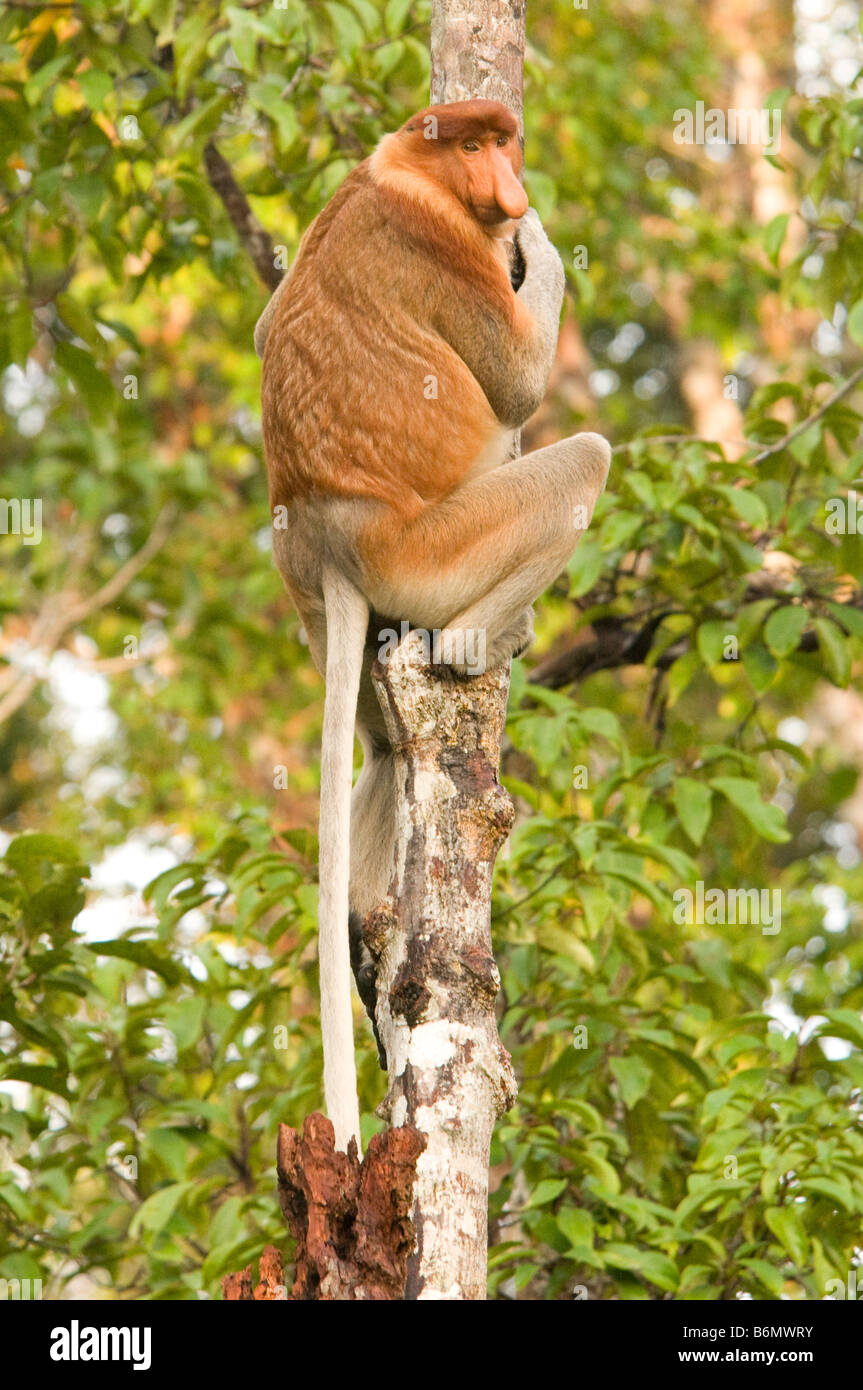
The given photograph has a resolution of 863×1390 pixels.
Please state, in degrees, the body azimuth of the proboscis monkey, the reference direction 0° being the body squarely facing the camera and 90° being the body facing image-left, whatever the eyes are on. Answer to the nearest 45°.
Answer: approximately 225°

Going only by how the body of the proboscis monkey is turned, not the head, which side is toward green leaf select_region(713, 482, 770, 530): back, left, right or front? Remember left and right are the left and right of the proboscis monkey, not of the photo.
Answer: front

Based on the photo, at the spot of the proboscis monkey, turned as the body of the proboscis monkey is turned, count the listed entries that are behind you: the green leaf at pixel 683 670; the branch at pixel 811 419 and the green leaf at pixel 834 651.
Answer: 0

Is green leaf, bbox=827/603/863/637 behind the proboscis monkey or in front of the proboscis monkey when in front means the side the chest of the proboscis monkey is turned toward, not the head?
in front
